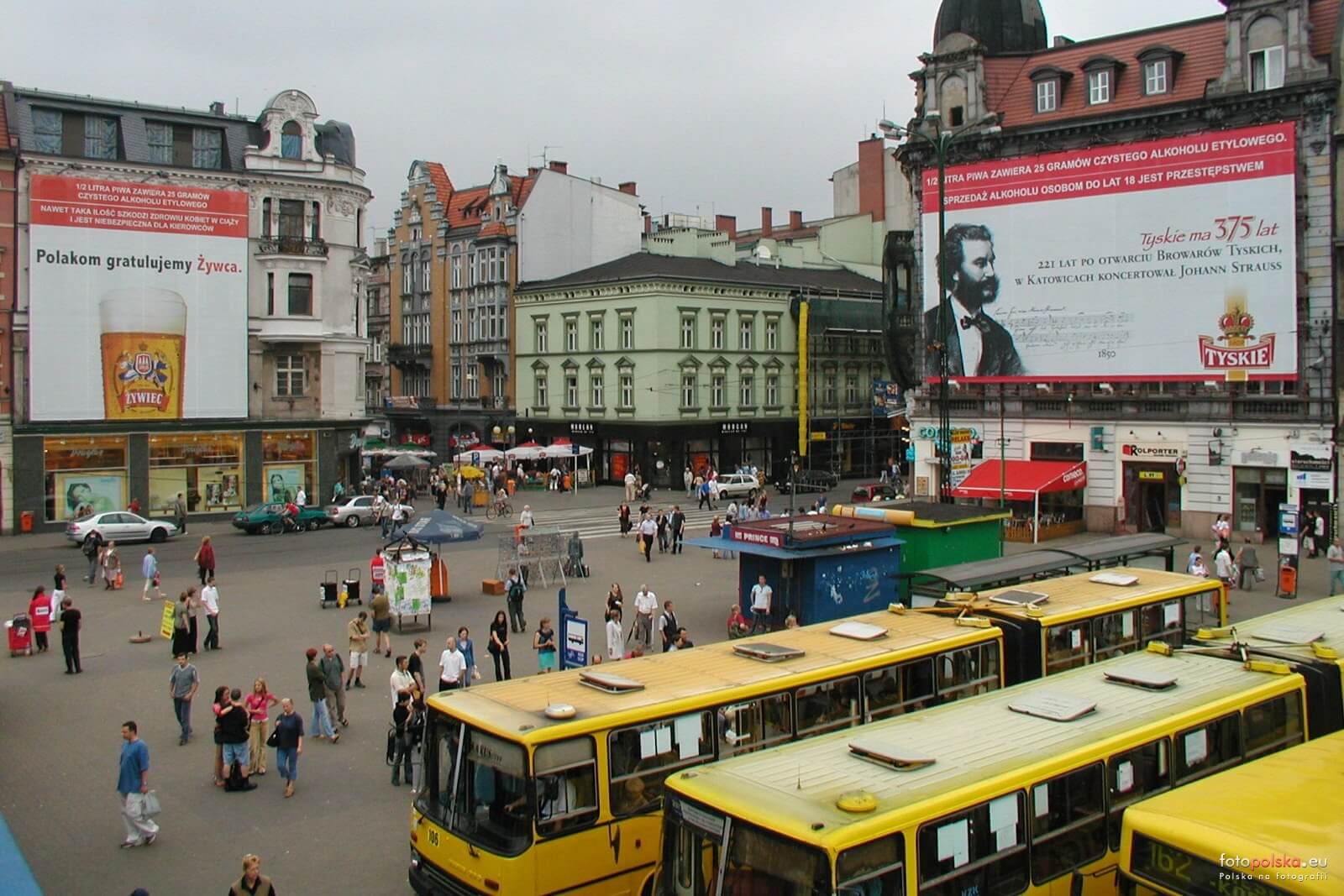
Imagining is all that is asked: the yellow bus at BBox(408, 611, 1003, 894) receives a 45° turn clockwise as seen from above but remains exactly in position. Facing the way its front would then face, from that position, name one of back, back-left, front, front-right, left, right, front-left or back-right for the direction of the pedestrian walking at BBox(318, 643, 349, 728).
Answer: front-right

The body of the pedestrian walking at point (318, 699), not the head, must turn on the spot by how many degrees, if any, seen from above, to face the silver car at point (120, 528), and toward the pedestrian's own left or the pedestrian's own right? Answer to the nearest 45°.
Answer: approximately 135° to the pedestrian's own left

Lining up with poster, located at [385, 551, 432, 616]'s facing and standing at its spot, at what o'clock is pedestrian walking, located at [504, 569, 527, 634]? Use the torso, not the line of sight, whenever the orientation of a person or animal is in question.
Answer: The pedestrian walking is roughly at 9 o'clock from the poster.

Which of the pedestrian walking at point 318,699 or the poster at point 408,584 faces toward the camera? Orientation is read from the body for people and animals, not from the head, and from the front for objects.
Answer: the poster

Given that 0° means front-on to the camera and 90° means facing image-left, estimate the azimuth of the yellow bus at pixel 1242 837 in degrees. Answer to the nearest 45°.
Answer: approximately 45°

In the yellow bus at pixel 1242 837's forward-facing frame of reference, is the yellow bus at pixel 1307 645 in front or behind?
behind

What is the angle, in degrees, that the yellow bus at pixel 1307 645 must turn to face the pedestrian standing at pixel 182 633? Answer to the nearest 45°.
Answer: approximately 45° to its right

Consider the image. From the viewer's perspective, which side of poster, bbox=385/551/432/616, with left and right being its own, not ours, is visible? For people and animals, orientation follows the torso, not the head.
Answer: front

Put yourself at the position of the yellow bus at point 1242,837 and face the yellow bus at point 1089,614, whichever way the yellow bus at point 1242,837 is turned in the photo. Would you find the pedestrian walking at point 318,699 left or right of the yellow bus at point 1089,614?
left

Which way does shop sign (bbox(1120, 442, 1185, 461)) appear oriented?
toward the camera

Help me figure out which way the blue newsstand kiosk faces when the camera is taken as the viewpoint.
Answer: facing the viewer and to the left of the viewer

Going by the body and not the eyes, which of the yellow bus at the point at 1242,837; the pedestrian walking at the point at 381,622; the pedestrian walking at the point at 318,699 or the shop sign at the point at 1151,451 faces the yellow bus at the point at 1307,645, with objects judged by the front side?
the shop sign

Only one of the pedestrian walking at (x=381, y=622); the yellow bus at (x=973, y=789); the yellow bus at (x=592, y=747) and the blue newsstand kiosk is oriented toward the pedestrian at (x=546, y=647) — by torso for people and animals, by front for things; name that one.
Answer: the blue newsstand kiosk

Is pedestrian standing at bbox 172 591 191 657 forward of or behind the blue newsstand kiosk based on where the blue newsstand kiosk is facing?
forward

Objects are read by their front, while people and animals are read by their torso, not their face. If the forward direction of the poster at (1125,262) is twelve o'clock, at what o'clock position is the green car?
The green car is roughly at 1 o'clock from the poster.
